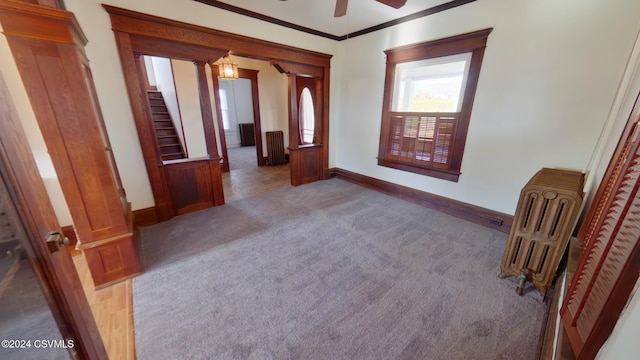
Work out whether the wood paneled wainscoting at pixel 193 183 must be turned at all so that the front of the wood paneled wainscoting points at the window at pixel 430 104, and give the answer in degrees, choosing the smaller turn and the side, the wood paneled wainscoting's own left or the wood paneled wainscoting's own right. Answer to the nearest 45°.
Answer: approximately 45° to the wood paneled wainscoting's own left

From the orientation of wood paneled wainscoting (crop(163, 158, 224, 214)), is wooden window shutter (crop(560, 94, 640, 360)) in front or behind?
in front

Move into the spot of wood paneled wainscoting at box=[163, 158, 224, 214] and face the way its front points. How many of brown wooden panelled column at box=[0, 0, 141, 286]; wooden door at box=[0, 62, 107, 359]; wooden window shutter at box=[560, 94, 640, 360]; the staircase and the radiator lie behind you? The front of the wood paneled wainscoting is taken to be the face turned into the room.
1

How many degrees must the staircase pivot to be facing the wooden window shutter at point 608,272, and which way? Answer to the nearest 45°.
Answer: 0° — it already faces it

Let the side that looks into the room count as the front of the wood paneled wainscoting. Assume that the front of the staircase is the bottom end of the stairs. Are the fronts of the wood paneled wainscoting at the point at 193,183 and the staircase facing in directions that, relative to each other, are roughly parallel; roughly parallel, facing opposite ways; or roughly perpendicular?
roughly parallel

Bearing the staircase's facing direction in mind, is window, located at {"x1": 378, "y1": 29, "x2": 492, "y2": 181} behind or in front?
in front

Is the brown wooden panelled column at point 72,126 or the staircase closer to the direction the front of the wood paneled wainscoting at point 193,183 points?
the brown wooden panelled column

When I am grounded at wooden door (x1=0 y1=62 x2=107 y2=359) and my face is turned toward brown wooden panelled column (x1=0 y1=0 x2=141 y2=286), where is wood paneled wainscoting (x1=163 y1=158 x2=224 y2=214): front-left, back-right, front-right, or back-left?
front-right

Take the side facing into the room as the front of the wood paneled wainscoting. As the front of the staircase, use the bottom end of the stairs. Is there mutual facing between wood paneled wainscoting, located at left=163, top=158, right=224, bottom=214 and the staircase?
no

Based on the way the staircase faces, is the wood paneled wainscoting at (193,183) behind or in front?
in front

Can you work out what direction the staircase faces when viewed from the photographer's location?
facing the viewer

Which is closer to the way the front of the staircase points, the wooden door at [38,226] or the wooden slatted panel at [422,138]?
the wooden door

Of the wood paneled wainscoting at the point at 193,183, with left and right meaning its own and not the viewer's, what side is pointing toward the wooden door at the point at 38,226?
front

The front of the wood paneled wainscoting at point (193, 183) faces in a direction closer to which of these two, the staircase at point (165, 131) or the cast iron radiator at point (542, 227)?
the cast iron radiator

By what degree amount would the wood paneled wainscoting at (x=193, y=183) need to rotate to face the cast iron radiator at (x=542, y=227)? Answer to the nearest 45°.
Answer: approximately 45° to its left

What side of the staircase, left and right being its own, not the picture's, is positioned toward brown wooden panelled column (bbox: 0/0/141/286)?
front

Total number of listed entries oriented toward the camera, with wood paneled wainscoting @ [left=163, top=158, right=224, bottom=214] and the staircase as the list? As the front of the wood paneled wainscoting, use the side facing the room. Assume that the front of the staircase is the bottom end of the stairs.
2

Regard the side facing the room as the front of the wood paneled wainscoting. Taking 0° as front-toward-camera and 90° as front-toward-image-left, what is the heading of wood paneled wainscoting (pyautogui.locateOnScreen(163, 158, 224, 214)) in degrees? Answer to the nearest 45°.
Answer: approximately 0°
